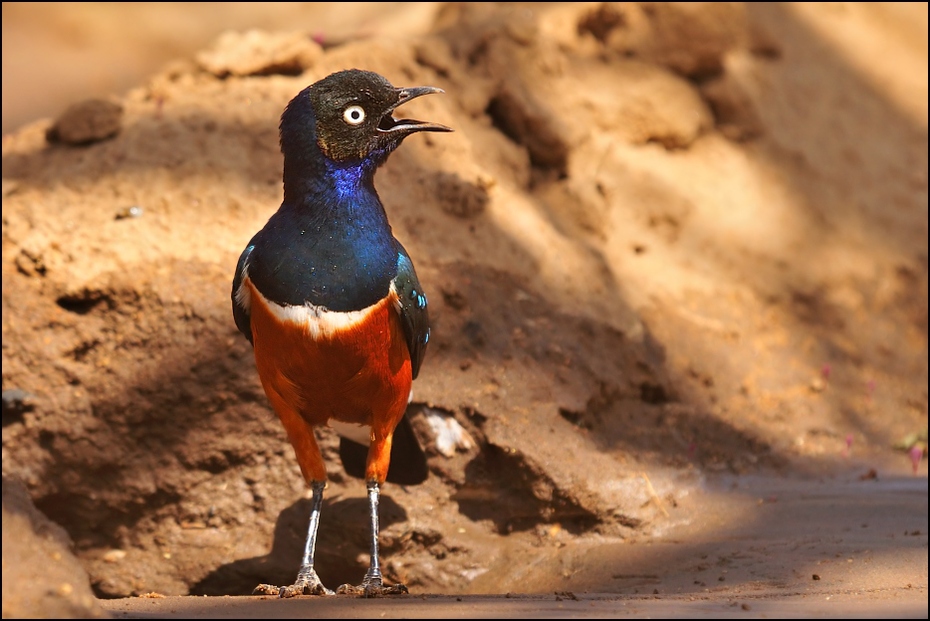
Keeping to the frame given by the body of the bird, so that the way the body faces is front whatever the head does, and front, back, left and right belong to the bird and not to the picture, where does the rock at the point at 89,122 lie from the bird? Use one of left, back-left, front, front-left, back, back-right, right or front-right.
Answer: back-right

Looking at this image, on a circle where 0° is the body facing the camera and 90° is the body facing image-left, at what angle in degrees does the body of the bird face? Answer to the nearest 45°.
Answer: approximately 0°
